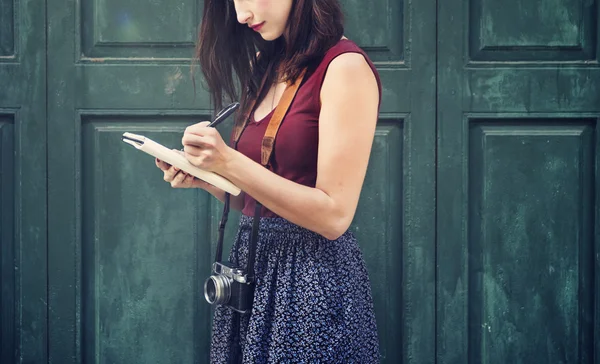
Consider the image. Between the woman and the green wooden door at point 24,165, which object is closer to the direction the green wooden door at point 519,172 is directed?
the woman

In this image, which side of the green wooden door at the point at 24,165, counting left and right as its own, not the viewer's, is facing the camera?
front

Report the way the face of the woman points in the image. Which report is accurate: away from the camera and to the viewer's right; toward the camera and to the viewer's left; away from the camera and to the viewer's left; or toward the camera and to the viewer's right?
toward the camera and to the viewer's left

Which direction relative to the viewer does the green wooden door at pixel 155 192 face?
toward the camera

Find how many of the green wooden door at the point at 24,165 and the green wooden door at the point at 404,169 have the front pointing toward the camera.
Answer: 2

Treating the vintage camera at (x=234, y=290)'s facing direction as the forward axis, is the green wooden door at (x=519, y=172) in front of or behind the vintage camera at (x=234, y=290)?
behind

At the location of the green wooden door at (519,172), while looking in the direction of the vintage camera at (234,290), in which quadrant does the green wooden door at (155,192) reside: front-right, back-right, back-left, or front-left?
front-right

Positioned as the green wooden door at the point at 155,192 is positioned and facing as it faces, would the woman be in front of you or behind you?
in front

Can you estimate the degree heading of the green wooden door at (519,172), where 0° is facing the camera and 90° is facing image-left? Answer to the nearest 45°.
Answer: approximately 0°

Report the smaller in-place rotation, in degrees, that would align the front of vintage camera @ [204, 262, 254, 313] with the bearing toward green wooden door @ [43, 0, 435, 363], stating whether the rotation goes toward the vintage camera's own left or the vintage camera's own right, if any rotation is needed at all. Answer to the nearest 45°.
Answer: approximately 135° to the vintage camera's own right

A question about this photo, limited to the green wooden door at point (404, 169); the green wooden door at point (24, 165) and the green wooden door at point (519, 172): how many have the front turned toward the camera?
3

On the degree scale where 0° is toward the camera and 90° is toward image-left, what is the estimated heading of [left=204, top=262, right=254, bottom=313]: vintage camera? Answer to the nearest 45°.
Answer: approximately 45°
